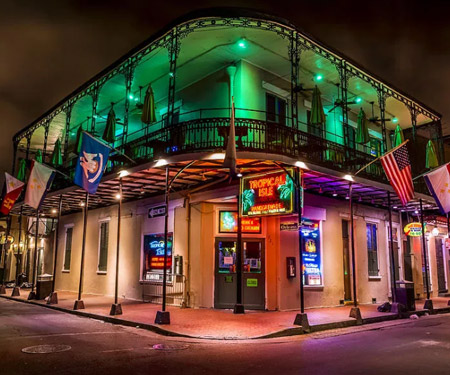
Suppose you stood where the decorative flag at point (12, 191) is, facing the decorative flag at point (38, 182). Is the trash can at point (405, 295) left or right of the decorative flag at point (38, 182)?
left

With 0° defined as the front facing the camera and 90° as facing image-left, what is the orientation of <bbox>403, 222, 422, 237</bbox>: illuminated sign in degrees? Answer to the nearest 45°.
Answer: approximately 0°

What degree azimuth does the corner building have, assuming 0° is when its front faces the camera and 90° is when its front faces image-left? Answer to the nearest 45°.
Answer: approximately 0°

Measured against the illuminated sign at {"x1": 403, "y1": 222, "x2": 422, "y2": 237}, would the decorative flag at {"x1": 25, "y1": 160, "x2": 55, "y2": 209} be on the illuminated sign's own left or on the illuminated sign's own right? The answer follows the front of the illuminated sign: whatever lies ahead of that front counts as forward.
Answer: on the illuminated sign's own right

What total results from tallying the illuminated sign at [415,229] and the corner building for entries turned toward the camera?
2
